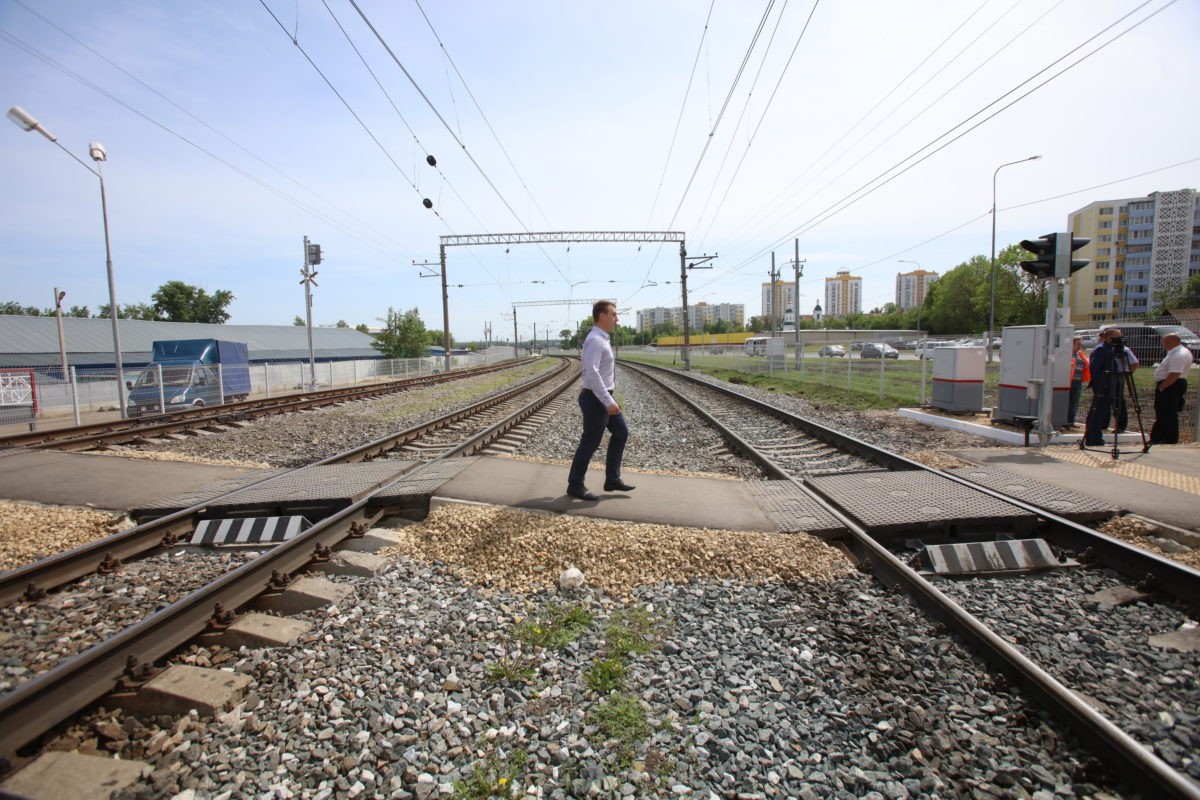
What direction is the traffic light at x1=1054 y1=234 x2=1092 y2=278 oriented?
to the viewer's right

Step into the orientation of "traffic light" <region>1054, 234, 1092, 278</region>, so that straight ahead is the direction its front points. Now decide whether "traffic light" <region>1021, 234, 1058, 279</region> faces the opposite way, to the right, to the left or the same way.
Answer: the opposite way

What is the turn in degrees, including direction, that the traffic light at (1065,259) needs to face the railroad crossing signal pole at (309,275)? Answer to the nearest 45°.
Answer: approximately 180°

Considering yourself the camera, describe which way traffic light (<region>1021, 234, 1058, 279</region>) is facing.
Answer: facing to the left of the viewer

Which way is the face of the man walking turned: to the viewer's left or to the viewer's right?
to the viewer's right

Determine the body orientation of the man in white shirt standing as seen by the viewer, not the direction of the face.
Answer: to the viewer's left

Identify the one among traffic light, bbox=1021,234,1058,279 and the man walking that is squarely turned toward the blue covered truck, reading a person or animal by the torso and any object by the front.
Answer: the traffic light

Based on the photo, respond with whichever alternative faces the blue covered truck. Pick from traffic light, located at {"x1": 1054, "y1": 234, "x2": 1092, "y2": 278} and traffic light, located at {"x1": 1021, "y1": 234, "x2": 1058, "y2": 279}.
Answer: traffic light, located at {"x1": 1021, "y1": 234, "x2": 1058, "y2": 279}

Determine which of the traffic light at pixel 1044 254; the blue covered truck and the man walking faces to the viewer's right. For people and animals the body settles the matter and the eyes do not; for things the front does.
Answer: the man walking

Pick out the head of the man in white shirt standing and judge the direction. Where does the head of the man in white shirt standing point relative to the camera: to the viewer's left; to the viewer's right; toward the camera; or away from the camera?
to the viewer's left

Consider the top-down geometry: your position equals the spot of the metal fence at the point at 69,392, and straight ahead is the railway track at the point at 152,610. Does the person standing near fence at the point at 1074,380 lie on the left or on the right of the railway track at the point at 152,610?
left
